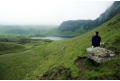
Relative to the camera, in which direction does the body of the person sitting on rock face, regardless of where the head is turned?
away from the camera
